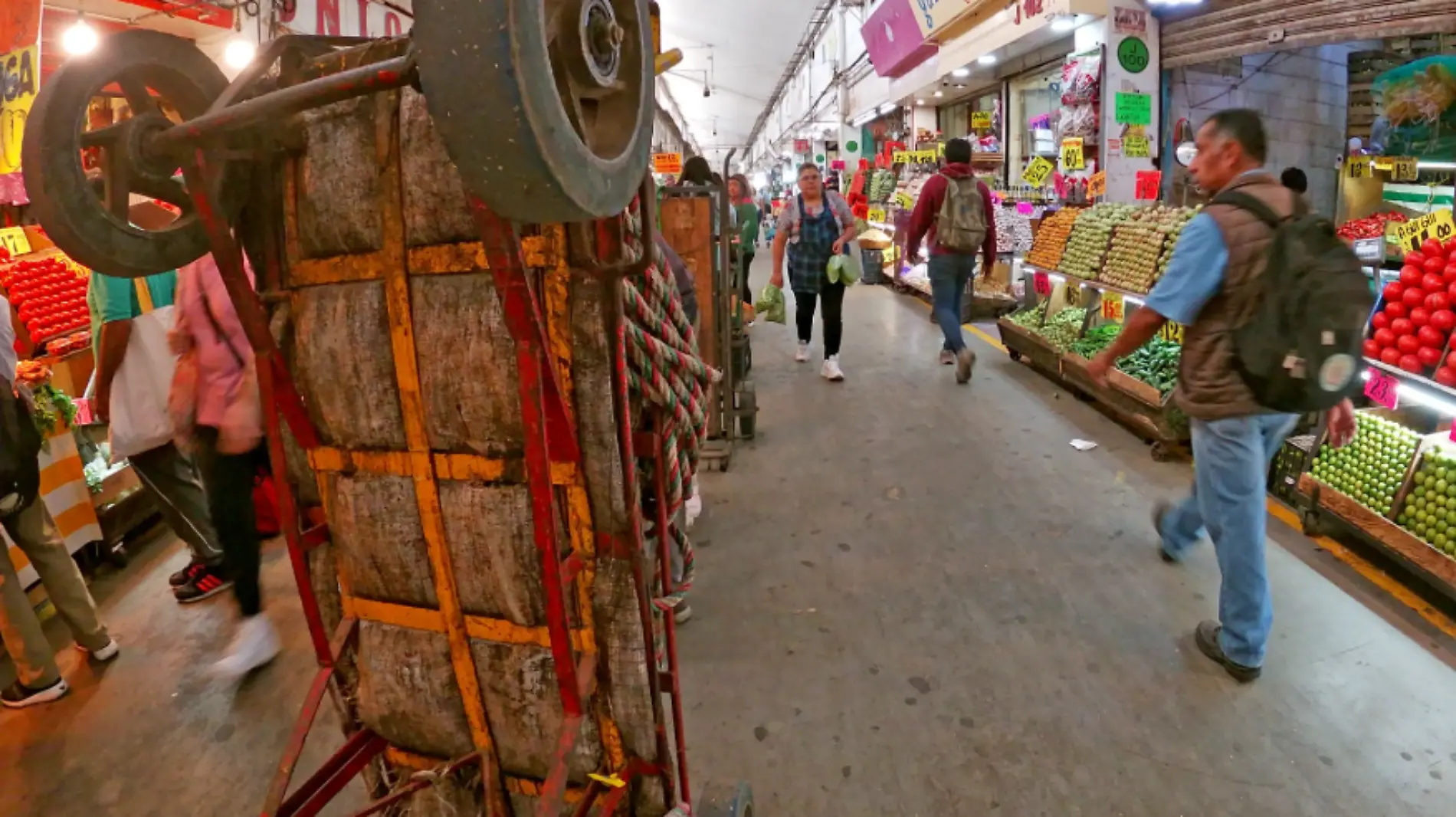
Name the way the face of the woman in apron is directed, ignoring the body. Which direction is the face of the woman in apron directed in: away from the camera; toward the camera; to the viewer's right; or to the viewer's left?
toward the camera

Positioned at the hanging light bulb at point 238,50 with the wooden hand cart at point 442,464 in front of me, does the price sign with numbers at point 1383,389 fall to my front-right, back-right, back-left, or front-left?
front-left

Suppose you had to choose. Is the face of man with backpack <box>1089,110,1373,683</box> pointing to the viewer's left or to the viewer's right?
to the viewer's left

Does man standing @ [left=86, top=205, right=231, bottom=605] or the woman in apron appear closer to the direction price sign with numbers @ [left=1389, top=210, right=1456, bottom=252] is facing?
the man standing

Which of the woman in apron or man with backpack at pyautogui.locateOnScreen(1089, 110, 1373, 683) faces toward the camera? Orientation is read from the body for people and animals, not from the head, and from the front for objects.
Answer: the woman in apron

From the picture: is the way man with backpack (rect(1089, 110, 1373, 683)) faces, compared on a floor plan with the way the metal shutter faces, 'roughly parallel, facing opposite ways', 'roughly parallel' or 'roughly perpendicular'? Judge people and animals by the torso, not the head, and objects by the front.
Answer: roughly perpendicular

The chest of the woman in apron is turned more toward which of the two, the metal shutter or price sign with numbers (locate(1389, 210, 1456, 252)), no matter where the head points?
the price sign with numbers

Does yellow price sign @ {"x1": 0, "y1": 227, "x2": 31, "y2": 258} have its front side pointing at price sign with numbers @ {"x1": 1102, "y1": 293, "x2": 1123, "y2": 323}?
no

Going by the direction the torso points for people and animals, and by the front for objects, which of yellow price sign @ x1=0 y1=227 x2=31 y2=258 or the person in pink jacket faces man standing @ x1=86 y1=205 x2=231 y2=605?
the yellow price sign

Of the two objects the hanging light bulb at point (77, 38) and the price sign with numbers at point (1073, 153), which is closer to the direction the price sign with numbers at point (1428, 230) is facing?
the hanging light bulb

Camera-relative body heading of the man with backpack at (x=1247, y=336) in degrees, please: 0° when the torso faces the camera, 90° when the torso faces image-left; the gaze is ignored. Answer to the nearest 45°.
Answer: approximately 135°

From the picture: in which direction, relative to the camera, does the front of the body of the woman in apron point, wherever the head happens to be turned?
toward the camera

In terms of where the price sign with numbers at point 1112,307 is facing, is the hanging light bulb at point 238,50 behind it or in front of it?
in front

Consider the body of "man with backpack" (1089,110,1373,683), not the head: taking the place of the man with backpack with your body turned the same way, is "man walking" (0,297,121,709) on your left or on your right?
on your left

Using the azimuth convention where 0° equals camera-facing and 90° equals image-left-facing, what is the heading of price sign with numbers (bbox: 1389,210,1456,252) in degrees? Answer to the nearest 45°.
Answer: approximately 45°

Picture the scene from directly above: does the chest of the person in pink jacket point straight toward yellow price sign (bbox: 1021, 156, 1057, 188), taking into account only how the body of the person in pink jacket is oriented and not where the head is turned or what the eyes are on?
no
